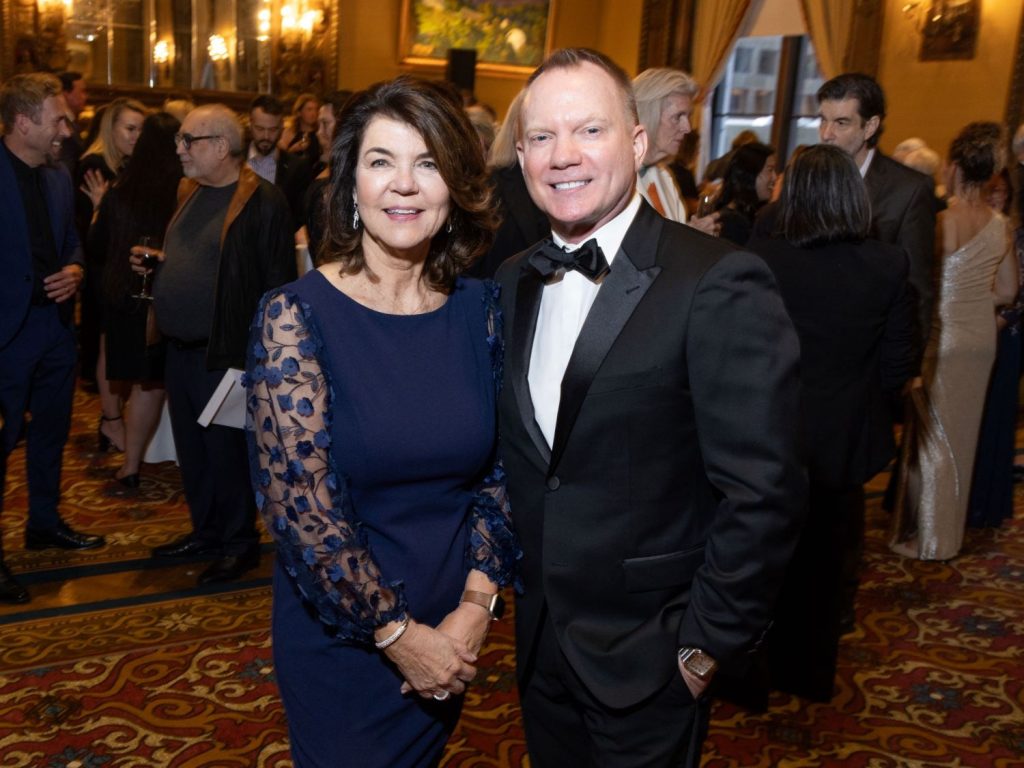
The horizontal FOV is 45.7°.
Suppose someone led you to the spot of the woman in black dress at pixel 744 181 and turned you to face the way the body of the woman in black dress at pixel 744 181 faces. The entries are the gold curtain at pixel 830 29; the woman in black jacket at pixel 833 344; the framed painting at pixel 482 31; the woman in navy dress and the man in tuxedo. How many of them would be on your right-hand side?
3

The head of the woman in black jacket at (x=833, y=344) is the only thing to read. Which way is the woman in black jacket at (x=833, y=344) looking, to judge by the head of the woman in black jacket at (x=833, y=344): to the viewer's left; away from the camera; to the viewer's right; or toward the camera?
away from the camera

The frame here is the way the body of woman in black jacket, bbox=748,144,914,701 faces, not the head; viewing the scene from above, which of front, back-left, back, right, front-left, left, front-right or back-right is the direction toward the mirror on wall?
front-left

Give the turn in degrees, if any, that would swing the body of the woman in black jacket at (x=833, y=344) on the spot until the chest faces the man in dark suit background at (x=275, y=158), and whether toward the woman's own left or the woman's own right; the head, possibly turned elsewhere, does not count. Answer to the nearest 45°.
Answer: approximately 45° to the woman's own left

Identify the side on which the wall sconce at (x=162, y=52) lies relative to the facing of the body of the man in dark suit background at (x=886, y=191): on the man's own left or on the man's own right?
on the man's own right

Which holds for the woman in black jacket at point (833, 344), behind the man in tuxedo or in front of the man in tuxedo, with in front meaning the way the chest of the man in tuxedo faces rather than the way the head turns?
behind

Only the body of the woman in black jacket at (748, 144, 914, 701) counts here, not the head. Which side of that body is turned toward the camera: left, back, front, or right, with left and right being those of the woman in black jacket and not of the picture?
back

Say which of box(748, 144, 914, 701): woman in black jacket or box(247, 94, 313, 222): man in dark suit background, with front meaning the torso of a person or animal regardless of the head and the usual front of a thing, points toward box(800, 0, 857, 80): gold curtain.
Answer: the woman in black jacket
